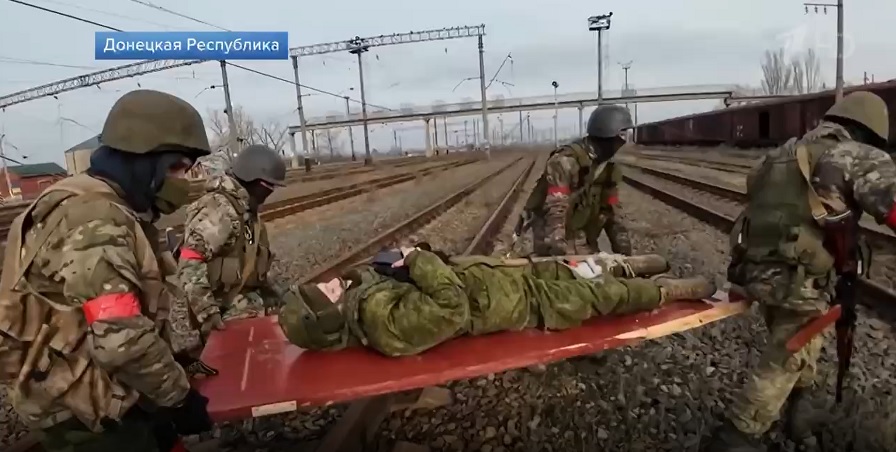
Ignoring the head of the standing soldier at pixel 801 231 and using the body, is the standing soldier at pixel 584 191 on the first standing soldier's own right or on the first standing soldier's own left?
on the first standing soldier's own left

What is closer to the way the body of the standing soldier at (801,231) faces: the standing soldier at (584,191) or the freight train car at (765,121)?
the freight train car

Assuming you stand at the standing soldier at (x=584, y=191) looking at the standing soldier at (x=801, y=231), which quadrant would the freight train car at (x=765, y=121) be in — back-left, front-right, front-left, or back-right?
back-left

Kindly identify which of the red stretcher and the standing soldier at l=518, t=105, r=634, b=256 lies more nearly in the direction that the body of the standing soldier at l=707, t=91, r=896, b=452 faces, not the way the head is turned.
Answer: the standing soldier

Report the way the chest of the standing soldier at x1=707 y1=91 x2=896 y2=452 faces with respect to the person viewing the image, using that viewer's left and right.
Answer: facing away from the viewer and to the right of the viewer

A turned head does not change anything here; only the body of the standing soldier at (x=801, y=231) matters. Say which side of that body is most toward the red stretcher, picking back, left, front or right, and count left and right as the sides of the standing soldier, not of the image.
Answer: back
